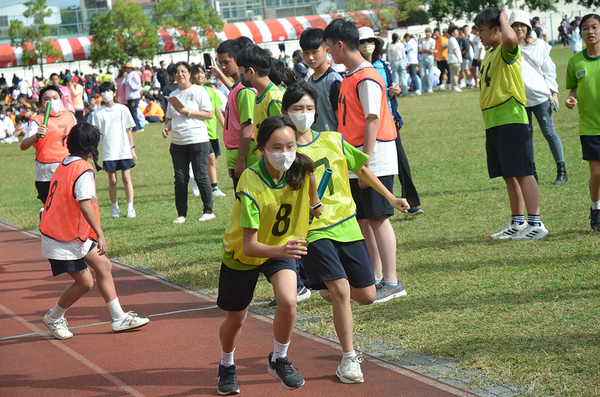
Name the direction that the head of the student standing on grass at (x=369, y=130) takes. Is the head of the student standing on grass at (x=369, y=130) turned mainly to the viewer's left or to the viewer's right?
to the viewer's left

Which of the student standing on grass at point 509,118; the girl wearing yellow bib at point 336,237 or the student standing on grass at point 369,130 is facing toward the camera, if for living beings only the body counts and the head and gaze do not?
the girl wearing yellow bib

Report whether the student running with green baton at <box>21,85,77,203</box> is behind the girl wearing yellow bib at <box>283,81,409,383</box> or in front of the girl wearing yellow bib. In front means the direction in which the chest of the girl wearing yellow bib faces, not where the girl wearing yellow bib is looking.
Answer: behind

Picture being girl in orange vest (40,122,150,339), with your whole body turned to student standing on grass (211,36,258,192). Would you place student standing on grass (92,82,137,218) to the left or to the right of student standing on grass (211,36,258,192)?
left

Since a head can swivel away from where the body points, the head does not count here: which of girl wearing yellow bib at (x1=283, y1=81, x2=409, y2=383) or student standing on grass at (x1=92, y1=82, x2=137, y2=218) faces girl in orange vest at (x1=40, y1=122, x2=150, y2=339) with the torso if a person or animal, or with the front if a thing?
the student standing on grass

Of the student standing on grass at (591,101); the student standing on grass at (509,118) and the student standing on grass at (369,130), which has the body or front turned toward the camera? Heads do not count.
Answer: the student standing on grass at (591,101)

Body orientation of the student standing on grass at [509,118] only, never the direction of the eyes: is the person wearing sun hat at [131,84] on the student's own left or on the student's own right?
on the student's own right

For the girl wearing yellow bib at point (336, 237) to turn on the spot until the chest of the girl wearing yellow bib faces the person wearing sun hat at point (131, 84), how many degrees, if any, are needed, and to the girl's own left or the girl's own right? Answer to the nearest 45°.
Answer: approximately 180°
